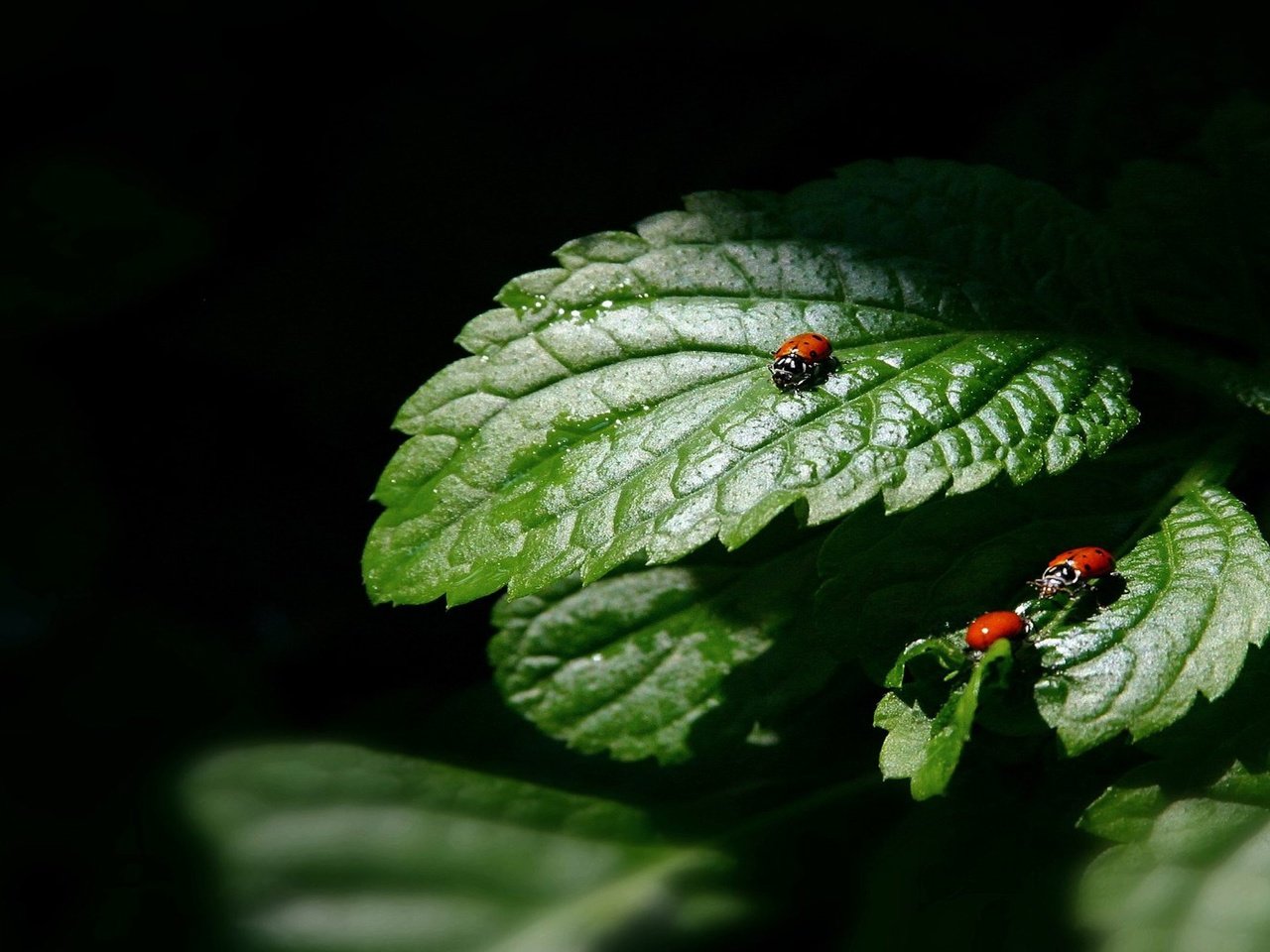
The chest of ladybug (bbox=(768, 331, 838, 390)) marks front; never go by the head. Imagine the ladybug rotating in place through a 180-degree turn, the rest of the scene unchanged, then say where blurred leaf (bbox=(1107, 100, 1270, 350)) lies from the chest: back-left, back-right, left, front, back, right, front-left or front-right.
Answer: front

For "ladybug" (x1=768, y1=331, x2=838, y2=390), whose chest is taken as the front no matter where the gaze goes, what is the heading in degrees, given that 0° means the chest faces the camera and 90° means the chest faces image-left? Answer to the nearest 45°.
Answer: approximately 45°
